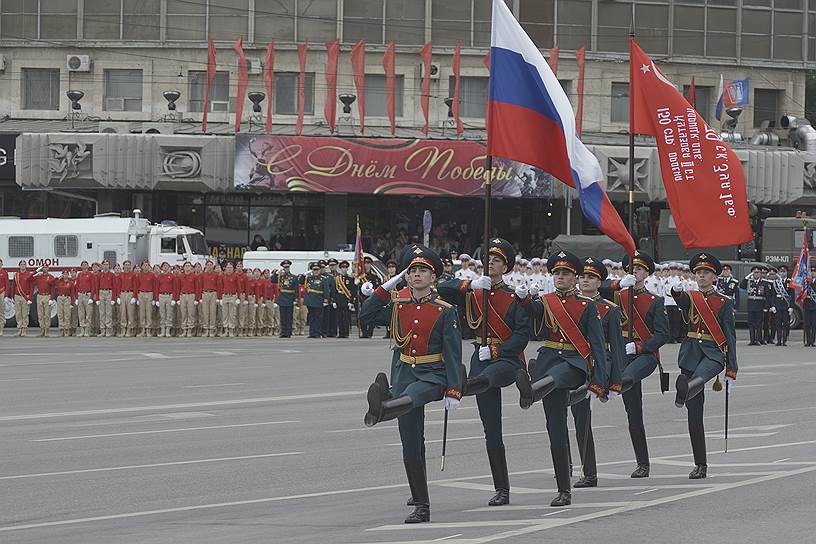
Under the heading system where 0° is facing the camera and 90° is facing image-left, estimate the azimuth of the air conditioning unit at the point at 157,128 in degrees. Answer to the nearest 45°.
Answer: approximately 0°

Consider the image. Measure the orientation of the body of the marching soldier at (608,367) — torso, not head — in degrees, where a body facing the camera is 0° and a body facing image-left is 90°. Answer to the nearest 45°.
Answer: approximately 45°

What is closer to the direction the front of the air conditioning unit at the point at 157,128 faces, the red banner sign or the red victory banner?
the red victory banner

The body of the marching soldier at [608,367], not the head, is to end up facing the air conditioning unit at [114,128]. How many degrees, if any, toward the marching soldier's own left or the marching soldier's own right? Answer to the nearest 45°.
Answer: approximately 90° to the marching soldier's own right

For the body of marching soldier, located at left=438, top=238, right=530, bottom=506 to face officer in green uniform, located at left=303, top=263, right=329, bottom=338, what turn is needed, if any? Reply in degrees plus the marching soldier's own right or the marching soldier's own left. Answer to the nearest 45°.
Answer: approximately 135° to the marching soldier's own right

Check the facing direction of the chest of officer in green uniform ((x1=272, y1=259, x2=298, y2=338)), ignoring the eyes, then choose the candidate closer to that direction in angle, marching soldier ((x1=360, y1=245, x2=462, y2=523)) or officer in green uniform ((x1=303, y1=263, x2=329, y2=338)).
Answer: the marching soldier

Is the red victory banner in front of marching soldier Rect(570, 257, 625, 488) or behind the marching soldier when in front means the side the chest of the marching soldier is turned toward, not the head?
behind
